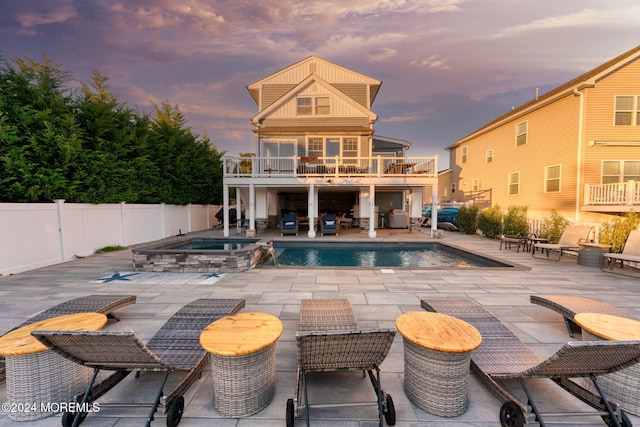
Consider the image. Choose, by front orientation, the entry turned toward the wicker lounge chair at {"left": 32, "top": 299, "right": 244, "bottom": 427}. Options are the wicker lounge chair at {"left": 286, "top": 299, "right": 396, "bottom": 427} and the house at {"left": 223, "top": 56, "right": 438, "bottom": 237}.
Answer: the house

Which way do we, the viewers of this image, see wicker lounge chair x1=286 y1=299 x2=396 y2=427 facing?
facing away from the viewer

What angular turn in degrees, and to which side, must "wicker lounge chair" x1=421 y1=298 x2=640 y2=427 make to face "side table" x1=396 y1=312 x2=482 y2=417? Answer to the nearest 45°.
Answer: approximately 90° to its left

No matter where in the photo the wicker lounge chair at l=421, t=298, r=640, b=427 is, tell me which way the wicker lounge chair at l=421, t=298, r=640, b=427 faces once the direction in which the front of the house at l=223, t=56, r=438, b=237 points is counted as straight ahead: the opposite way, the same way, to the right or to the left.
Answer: the opposite way

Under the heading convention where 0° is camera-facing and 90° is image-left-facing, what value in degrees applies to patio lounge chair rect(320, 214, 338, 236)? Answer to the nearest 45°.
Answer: approximately 0°

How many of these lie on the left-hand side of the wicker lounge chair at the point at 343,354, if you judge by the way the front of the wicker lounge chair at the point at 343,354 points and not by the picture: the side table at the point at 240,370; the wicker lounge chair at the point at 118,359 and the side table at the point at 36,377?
3

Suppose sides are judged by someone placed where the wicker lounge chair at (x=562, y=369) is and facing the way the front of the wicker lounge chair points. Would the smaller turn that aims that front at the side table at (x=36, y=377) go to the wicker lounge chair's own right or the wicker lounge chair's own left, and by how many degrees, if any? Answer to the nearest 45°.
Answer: approximately 90° to the wicker lounge chair's own left

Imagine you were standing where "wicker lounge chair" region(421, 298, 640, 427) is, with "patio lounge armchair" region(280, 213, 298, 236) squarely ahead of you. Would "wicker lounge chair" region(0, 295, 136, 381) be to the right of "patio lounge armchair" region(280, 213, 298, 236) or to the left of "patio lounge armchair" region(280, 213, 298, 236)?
left

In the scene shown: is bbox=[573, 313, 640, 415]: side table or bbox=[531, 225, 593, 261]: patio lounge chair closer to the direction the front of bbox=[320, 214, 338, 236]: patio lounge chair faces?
the side table

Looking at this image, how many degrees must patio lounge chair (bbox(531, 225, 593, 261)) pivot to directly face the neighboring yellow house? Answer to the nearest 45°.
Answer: approximately 135° to its right

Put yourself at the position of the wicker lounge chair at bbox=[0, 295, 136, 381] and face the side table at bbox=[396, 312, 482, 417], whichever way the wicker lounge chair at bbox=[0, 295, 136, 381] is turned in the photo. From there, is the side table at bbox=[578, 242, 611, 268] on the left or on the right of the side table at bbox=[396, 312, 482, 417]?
left

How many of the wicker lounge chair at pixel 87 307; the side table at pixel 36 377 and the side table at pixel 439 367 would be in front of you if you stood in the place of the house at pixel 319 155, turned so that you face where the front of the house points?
3

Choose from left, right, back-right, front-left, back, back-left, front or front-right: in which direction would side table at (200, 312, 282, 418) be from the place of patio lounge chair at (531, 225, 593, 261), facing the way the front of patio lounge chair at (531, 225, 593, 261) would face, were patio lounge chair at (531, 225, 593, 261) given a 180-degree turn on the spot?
back-right

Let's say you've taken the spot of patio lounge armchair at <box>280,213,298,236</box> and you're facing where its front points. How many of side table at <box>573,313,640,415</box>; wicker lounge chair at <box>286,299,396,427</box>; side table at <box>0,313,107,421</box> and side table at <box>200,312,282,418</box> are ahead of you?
4

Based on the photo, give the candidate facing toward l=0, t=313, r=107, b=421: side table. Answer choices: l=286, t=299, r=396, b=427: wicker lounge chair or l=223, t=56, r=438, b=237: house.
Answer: the house

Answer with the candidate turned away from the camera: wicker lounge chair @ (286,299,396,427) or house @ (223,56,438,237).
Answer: the wicker lounge chair

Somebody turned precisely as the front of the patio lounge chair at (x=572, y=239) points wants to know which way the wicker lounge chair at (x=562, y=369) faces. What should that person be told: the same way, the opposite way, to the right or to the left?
to the right
